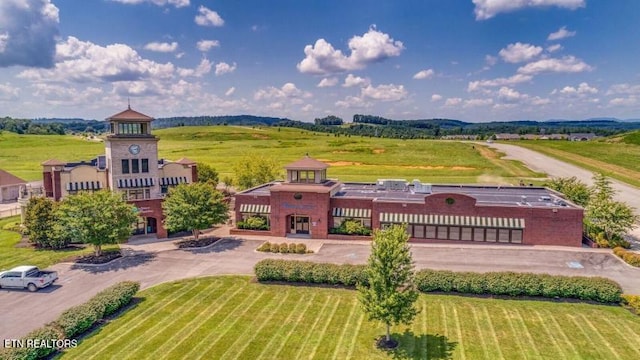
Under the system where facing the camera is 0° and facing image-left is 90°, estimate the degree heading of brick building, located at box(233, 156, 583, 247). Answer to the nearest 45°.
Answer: approximately 0°

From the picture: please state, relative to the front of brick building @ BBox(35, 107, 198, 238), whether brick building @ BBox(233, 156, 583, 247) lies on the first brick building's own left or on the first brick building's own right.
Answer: on the first brick building's own left

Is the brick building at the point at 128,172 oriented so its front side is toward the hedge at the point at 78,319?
yes

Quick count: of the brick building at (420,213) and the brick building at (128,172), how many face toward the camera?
2

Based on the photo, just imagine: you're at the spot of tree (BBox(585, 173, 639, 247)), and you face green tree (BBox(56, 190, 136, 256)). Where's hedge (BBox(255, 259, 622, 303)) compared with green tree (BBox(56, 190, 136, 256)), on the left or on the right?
left

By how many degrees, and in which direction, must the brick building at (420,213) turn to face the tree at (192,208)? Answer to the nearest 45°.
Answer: approximately 90° to its right

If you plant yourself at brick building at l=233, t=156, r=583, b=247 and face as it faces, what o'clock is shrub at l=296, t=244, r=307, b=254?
The shrub is roughly at 2 o'clock from the brick building.

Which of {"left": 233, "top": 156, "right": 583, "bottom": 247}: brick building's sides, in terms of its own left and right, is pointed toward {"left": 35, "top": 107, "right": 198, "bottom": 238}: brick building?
right
